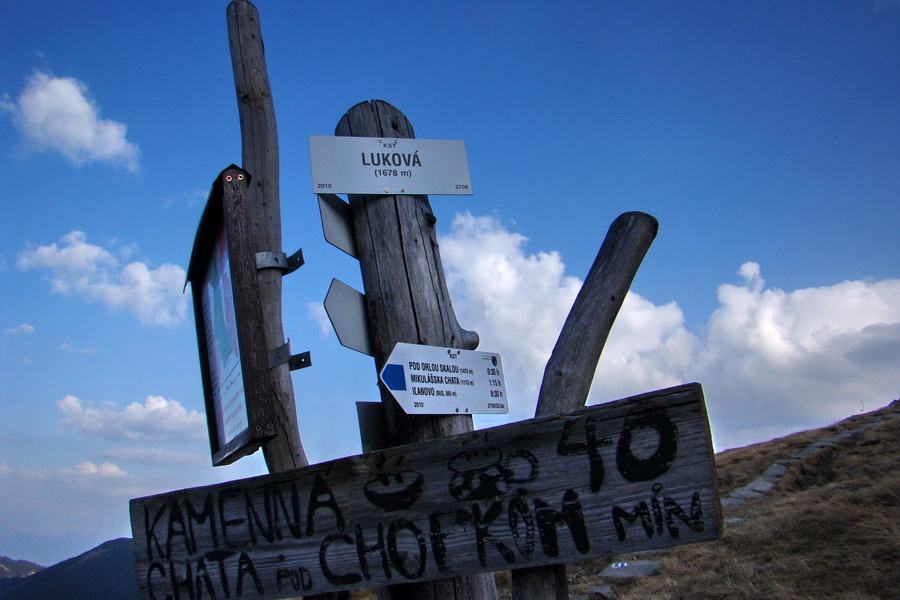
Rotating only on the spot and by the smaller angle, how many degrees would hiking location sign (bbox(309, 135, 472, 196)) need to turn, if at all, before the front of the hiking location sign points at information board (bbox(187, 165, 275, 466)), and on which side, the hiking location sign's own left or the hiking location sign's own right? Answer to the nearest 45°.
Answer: approximately 45° to the hiking location sign's own right

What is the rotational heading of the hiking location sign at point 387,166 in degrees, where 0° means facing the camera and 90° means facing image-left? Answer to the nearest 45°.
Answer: approximately 0°
